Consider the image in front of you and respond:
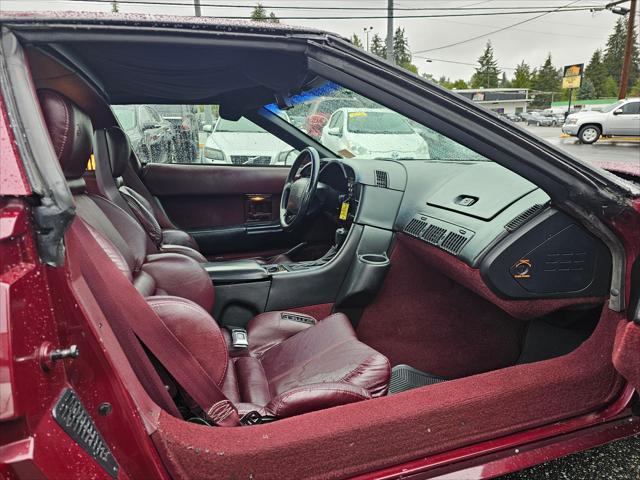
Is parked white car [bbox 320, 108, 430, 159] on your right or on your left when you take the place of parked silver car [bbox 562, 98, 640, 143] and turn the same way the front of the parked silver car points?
on your left

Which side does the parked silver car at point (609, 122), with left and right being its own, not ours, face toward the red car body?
left

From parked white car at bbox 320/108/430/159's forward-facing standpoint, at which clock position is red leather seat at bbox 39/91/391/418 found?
The red leather seat is roughly at 2 o'clock from the parked white car.

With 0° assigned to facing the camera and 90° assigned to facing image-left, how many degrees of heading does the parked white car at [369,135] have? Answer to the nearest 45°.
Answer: approximately 315°

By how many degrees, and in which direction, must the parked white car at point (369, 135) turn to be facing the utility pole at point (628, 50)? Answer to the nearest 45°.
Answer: approximately 90° to its left

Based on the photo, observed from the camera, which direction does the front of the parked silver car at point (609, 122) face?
facing to the left of the viewer

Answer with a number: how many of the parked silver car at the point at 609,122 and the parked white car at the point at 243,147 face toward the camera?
1

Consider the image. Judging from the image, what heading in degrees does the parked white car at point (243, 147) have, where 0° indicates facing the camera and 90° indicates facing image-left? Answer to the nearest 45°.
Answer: approximately 0°

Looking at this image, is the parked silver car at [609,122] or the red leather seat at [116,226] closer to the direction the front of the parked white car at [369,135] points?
the red leather seat
